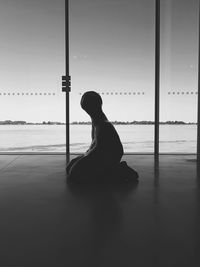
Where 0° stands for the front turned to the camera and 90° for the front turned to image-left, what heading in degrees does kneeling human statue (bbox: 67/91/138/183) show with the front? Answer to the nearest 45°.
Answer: approximately 90°
